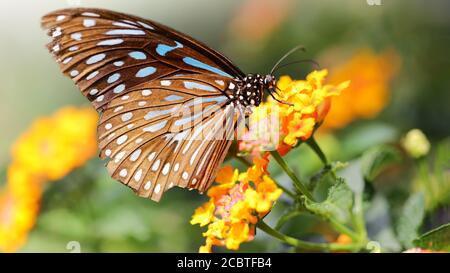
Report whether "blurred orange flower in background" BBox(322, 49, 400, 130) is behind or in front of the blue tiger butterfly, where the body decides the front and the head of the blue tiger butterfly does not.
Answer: in front

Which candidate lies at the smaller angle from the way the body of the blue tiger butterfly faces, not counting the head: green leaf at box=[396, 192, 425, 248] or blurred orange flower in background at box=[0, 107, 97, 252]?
the green leaf

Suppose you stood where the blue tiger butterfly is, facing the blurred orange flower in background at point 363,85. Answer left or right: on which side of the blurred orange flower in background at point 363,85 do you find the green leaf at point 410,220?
right

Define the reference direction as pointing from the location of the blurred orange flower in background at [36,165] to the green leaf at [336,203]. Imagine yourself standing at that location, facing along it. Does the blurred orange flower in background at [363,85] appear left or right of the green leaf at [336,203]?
left

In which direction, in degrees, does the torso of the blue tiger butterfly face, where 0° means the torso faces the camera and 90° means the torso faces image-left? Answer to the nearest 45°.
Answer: approximately 270°
